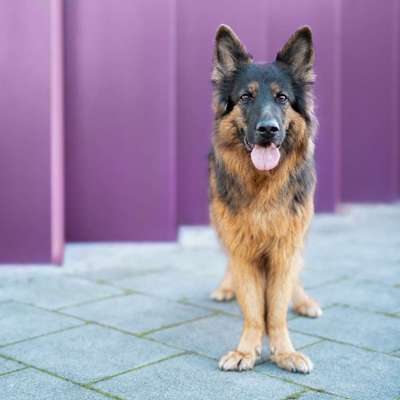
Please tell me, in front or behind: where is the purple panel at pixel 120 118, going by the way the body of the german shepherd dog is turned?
behind

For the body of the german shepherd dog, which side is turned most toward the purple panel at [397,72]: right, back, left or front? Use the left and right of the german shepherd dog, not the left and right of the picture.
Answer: back

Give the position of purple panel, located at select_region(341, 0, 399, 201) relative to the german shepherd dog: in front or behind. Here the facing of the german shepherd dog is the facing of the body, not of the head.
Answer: behind

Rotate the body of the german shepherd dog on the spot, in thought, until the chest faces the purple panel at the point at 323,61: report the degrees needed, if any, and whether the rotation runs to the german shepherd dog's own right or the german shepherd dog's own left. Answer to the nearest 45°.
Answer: approximately 180°

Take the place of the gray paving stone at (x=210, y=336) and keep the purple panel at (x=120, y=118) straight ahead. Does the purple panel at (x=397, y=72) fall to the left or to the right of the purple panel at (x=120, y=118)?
right

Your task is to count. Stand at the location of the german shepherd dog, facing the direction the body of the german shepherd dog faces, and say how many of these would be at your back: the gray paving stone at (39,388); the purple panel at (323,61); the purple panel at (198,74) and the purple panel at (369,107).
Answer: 3

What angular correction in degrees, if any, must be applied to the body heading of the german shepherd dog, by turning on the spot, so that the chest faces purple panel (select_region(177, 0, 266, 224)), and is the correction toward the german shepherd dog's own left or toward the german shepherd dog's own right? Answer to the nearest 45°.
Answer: approximately 180°

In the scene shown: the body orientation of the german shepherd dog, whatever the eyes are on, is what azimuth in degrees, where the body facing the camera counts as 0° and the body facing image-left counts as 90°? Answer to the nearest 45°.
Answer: approximately 0°

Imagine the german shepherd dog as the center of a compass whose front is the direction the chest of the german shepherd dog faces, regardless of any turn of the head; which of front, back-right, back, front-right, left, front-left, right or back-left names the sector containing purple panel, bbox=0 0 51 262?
back-right

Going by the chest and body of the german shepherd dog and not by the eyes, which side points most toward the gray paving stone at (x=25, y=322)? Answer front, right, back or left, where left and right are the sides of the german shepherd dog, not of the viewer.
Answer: right
